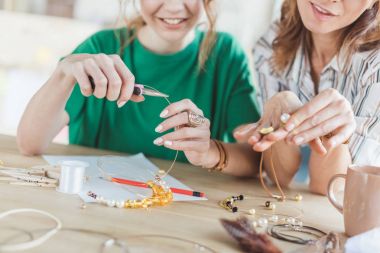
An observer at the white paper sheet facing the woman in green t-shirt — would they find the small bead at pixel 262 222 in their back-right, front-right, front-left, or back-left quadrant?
back-right

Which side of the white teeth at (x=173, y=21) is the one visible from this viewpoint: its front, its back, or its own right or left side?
front

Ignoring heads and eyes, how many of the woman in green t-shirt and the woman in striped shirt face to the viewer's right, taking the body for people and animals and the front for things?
0

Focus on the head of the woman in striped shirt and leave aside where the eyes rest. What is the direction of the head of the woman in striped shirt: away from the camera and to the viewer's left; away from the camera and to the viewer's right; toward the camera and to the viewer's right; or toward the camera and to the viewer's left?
toward the camera and to the viewer's left

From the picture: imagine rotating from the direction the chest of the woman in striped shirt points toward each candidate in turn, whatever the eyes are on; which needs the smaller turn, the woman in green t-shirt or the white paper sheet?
the white paper sheet

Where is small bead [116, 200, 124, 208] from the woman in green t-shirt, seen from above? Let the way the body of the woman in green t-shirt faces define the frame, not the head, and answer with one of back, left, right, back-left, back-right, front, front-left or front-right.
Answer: front

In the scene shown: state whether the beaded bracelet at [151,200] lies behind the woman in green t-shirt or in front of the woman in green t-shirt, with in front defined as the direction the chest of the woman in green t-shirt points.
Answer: in front

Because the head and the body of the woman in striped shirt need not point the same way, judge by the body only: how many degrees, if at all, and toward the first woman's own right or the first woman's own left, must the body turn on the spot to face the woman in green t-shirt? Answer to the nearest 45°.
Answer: approximately 45° to the first woman's own right

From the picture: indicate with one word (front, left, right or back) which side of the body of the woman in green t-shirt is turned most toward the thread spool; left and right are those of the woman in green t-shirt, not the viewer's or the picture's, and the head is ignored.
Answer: front

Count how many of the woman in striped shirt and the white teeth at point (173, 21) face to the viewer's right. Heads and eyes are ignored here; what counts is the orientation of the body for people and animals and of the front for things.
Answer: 0

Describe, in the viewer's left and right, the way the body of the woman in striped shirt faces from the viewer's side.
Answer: facing the viewer and to the left of the viewer
